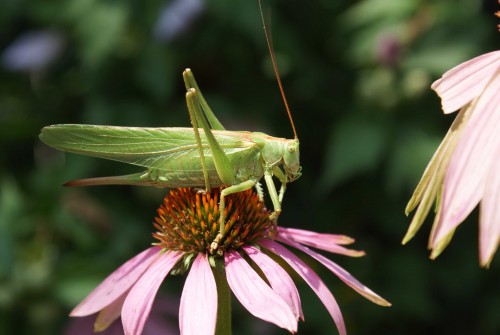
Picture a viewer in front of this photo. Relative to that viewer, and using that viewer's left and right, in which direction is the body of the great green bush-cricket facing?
facing to the right of the viewer

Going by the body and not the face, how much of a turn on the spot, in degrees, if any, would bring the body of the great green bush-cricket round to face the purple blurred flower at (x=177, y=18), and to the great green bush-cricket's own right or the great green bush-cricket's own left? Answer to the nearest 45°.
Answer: approximately 90° to the great green bush-cricket's own left

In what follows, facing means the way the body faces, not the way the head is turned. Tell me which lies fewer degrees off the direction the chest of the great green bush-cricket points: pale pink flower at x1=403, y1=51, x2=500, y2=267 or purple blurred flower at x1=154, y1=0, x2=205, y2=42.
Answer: the pale pink flower

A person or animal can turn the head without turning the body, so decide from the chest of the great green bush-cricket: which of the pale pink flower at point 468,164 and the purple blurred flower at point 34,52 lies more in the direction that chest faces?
the pale pink flower

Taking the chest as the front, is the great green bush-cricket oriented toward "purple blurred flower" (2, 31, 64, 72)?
no
